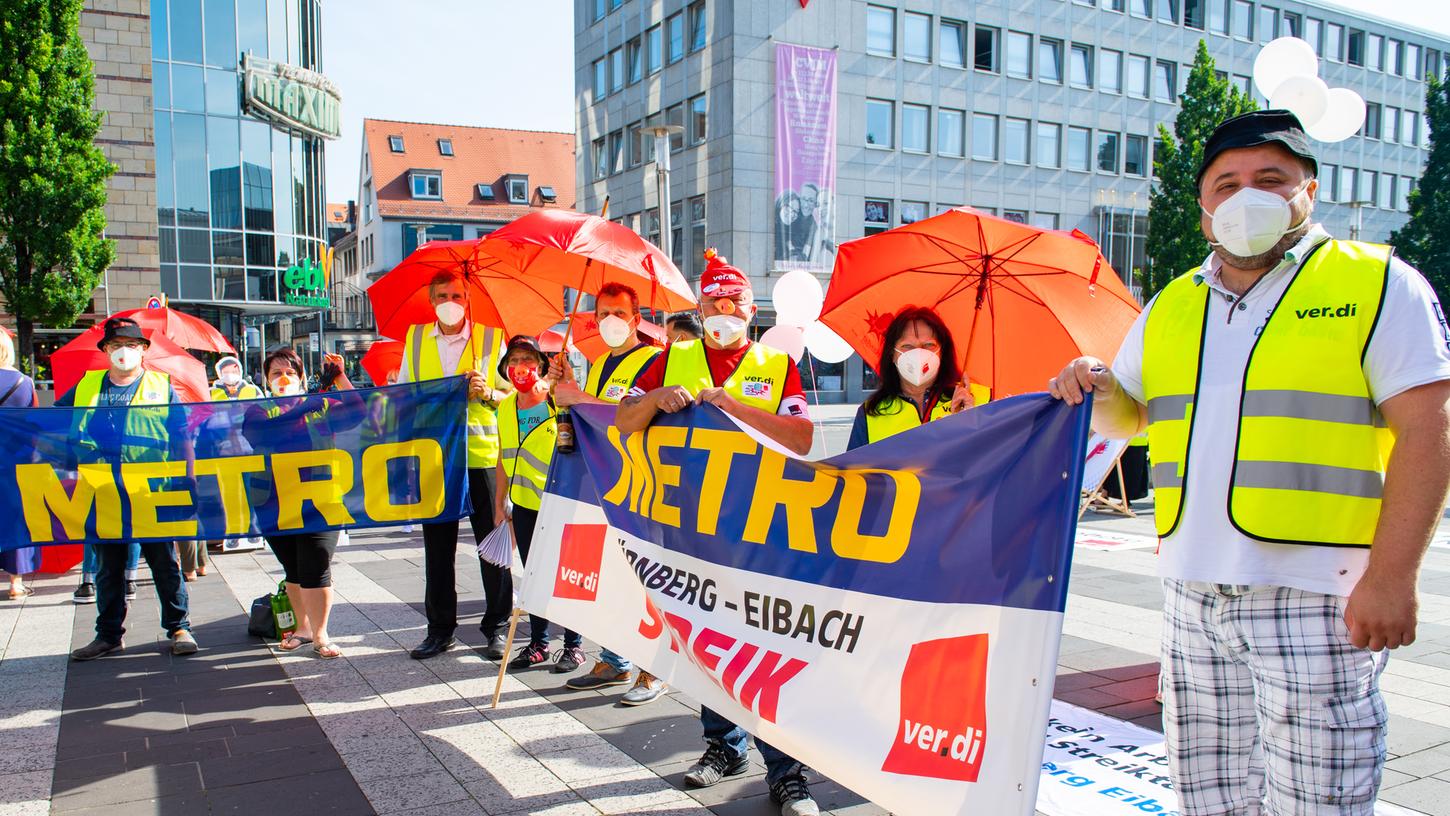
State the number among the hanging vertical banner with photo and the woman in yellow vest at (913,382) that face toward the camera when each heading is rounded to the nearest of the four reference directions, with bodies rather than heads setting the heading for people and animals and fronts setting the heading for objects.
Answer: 2

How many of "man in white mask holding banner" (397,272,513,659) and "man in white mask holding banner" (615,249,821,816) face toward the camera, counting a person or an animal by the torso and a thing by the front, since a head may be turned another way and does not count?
2

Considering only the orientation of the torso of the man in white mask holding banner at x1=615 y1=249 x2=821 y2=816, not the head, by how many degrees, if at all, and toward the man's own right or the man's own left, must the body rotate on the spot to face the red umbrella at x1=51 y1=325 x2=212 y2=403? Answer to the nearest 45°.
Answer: approximately 135° to the man's own right

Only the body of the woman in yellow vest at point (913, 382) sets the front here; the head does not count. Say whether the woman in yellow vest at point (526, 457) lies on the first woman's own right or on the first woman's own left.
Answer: on the first woman's own right

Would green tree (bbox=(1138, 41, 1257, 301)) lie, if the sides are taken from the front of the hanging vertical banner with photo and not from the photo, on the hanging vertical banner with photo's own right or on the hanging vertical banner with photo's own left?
on the hanging vertical banner with photo's own left

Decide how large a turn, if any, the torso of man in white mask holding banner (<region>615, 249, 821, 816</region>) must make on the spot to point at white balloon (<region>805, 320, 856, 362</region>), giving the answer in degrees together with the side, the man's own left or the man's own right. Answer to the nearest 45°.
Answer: approximately 180°

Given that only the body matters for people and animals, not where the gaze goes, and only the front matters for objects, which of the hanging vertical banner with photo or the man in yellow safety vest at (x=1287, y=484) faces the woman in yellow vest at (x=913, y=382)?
the hanging vertical banner with photo

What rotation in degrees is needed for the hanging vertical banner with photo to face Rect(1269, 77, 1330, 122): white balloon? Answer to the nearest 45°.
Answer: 0° — it already faces it

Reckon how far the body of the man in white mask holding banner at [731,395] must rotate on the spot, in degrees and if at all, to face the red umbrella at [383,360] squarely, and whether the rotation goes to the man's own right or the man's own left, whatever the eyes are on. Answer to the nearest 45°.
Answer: approximately 135° to the man's own right
